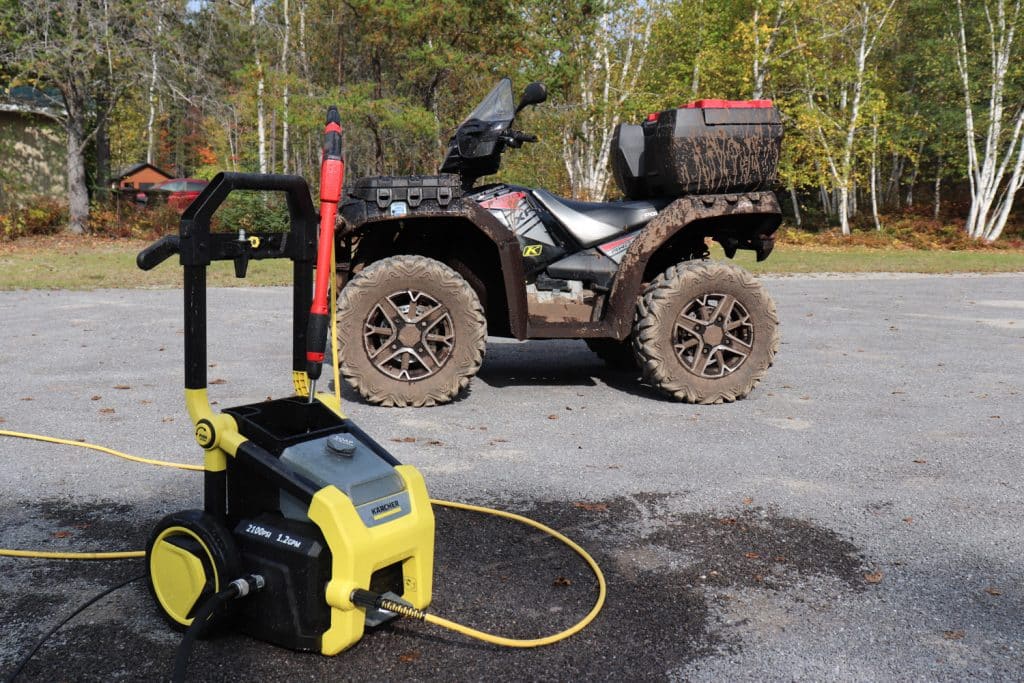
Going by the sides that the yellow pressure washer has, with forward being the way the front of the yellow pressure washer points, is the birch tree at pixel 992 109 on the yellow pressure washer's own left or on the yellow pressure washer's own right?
on the yellow pressure washer's own left

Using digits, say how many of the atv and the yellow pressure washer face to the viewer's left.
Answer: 1

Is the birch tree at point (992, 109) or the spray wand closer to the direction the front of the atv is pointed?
the spray wand

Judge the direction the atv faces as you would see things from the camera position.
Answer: facing to the left of the viewer

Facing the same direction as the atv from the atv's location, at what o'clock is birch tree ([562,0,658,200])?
The birch tree is roughly at 3 o'clock from the atv.

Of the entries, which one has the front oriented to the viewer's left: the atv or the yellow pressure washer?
the atv

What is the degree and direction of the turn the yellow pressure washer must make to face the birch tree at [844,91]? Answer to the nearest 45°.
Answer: approximately 90° to its left

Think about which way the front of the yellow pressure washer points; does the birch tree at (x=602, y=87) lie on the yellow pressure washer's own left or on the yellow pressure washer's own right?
on the yellow pressure washer's own left

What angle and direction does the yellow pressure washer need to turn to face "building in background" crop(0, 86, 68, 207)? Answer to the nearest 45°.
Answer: approximately 135° to its left
